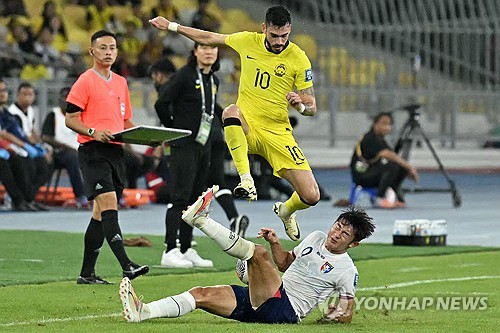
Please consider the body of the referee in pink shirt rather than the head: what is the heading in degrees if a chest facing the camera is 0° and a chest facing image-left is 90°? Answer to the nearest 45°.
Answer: approximately 315°

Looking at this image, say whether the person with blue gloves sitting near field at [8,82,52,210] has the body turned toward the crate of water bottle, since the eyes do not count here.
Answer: yes

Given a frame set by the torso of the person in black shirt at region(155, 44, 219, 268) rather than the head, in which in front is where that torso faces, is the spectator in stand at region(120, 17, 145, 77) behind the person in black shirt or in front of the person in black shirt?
behind

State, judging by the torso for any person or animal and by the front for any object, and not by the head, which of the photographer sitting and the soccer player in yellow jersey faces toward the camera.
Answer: the soccer player in yellow jersey

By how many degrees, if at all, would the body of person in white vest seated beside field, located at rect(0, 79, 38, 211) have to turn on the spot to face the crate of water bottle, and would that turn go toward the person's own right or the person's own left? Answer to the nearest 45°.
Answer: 0° — they already face it

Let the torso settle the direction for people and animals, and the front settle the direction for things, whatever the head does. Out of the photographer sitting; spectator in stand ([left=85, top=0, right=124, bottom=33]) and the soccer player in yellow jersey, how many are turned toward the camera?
2

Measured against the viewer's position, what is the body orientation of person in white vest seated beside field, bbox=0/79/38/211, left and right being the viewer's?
facing the viewer and to the right of the viewer

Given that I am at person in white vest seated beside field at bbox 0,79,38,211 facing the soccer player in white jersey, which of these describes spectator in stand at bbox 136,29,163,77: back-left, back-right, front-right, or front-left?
back-left

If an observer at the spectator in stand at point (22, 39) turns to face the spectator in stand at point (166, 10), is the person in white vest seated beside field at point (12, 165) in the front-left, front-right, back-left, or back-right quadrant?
back-right

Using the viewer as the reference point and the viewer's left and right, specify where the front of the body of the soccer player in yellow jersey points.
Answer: facing the viewer

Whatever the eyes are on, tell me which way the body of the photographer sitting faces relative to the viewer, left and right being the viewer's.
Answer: facing to the right of the viewer

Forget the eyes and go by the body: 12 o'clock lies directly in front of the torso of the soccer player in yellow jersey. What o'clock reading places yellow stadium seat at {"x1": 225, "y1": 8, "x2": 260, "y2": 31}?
The yellow stadium seat is roughly at 6 o'clock from the soccer player in yellow jersey.
